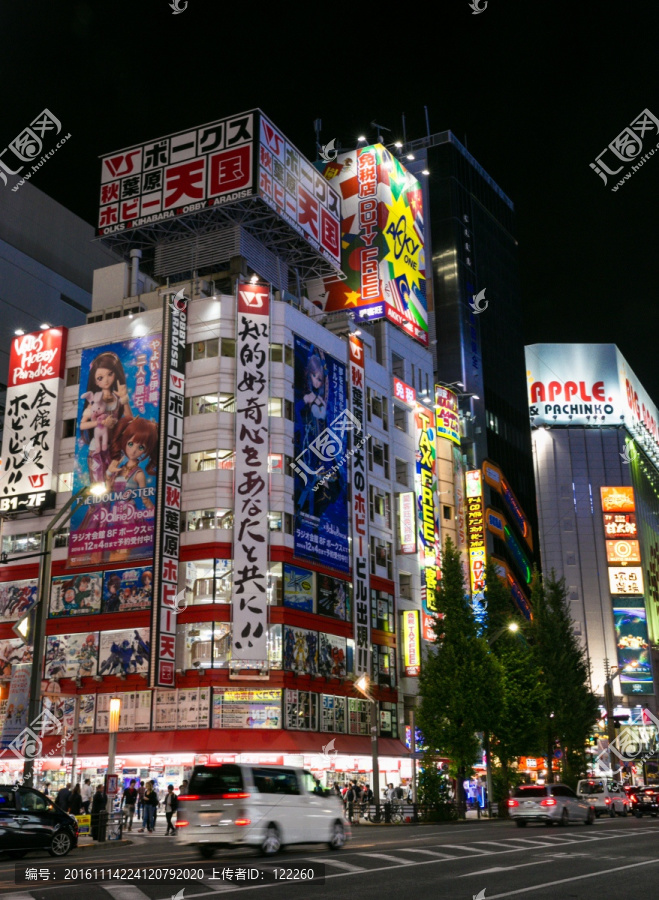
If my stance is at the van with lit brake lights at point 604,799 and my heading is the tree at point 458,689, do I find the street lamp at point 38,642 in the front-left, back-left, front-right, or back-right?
front-left

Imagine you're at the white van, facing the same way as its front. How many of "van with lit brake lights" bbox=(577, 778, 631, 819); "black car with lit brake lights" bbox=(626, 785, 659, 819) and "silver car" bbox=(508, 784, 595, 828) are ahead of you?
3

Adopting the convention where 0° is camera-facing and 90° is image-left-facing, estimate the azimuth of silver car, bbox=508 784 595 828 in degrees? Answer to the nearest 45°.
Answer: approximately 225°

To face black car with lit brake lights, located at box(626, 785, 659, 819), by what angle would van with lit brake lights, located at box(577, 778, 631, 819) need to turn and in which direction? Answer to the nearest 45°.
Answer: approximately 90° to its right

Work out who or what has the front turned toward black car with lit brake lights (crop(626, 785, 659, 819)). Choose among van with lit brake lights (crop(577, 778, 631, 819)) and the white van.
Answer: the white van

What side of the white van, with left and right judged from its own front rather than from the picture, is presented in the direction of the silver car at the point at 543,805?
front

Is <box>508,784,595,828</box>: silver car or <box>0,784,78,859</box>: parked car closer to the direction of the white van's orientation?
the silver car

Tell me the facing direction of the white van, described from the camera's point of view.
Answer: facing away from the viewer and to the right of the viewer
